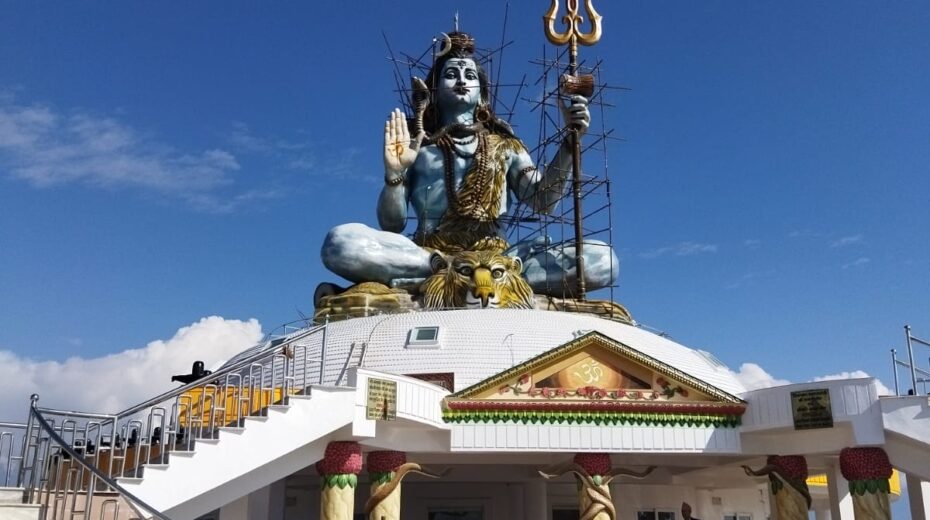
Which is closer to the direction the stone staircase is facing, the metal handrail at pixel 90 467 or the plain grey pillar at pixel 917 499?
the metal handrail

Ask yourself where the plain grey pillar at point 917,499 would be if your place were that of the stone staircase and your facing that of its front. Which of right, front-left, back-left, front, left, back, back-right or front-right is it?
back

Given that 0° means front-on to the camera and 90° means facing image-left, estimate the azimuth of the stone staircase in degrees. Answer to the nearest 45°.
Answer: approximately 90°
